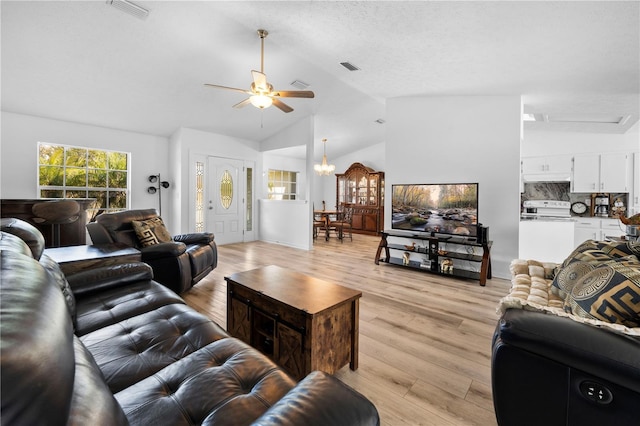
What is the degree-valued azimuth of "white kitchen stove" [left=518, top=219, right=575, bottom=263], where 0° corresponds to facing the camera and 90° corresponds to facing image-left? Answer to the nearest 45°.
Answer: approximately 0°

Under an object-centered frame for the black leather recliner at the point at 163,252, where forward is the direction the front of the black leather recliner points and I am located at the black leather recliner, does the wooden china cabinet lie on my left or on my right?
on my left

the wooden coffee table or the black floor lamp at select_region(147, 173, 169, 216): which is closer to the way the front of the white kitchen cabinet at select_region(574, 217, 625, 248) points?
the wooden coffee table

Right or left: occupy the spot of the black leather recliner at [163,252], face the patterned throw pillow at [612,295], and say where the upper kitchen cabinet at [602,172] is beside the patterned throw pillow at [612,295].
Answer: left

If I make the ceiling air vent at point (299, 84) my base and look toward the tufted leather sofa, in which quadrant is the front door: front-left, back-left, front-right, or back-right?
back-right

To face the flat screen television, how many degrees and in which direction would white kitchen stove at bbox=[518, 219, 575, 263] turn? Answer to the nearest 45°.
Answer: approximately 45° to its right
